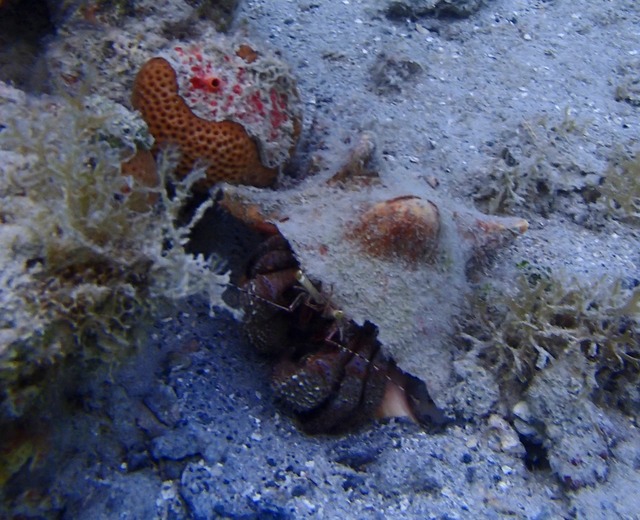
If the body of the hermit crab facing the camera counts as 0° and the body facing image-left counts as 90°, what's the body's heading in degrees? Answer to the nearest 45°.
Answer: approximately 45°

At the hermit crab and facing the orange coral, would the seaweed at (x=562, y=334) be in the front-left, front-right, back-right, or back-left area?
back-right

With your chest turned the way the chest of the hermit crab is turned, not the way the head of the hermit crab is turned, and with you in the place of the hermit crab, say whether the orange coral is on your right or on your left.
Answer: on your right

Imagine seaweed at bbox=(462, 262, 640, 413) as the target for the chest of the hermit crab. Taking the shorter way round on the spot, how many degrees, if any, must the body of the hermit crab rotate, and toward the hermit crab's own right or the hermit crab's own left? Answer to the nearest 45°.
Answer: approximately 135° to the hermit crab's own left
